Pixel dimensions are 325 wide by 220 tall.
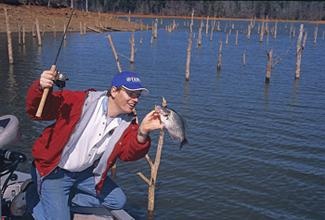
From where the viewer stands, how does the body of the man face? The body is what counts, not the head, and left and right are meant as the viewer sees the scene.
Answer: facing the viewer and to the right of the viewer
